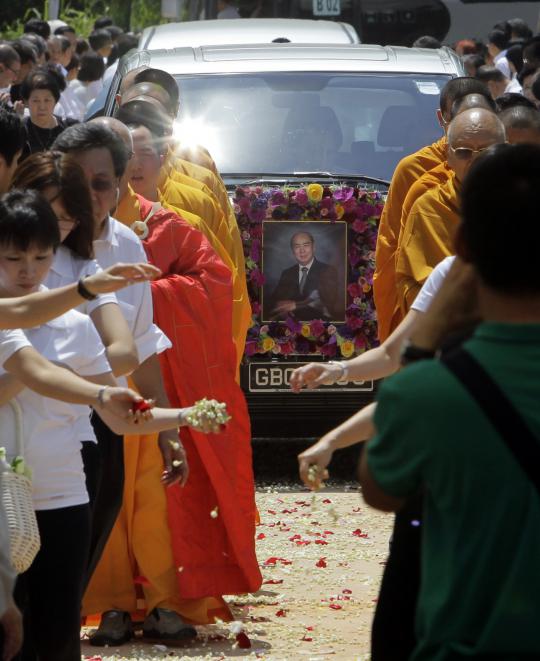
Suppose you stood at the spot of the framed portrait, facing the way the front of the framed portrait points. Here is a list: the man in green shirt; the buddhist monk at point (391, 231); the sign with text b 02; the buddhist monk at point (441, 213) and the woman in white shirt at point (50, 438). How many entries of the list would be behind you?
1

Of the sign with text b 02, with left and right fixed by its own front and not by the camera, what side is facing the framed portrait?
front

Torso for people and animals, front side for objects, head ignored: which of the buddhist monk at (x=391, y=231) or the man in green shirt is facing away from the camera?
the man in green shirt

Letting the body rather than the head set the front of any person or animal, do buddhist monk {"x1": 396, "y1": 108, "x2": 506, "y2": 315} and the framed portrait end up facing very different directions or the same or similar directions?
same or similar directions

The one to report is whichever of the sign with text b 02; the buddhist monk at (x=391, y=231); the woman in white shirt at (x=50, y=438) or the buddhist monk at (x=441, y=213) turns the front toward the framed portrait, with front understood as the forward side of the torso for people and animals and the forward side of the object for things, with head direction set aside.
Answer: the sign with text b 02

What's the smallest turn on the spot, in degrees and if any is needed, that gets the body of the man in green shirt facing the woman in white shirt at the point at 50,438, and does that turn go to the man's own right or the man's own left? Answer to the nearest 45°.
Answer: approximately 45° to the man's own left

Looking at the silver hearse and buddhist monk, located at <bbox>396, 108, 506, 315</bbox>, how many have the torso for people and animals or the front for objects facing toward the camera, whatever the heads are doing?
2

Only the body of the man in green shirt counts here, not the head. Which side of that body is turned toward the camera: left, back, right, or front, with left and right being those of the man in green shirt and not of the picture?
back

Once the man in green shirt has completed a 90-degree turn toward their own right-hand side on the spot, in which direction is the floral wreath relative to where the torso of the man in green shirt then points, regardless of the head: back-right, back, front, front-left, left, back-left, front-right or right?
left

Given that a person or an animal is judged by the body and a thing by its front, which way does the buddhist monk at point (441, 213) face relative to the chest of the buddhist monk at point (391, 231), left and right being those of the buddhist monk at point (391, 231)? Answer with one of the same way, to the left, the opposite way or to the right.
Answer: the same way

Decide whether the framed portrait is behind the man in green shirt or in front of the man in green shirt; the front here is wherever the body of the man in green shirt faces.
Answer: in front

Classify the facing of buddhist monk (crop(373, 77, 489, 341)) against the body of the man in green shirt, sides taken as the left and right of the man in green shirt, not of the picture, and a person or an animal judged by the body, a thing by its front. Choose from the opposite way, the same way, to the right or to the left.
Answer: the opposite way

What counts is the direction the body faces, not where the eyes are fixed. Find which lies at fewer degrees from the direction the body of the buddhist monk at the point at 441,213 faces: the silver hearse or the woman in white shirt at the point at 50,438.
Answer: the woman in white shirt

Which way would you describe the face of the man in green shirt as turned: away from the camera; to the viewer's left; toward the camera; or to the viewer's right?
away from the camera

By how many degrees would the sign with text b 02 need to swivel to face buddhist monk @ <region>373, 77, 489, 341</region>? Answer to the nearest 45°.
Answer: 0° — it already faces them

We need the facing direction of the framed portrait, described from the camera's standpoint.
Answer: facing the viewer

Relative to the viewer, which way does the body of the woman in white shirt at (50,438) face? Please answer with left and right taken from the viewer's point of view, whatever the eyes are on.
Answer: facing the viewer and to the right of the viewer
